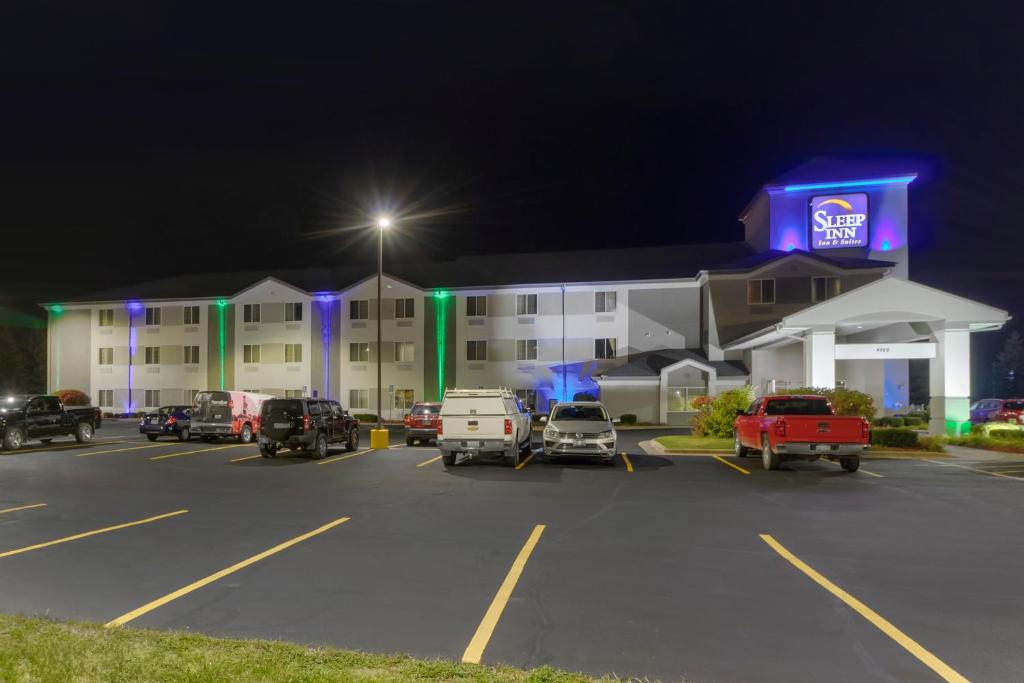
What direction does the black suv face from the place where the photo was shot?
facing away from the viewer and to the right of the viewer

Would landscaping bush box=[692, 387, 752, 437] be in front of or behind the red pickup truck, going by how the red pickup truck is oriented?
in front

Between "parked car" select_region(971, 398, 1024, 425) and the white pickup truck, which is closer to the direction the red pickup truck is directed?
the parked car

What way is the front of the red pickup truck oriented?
away from the camera

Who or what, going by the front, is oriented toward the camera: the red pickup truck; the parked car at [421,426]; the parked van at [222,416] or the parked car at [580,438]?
the parked car at [580,438]

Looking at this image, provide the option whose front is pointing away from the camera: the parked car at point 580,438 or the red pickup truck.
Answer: the red pickup truck

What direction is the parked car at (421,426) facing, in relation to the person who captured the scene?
facing away from the viewer

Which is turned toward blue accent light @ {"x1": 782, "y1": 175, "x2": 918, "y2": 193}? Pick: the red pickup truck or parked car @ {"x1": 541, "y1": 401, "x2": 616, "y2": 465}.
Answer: the red pickup truck

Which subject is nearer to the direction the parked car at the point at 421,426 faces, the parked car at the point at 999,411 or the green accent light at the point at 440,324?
the green accent light

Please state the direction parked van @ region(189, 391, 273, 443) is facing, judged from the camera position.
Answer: facing away from the viewer and to the right of the viewer
